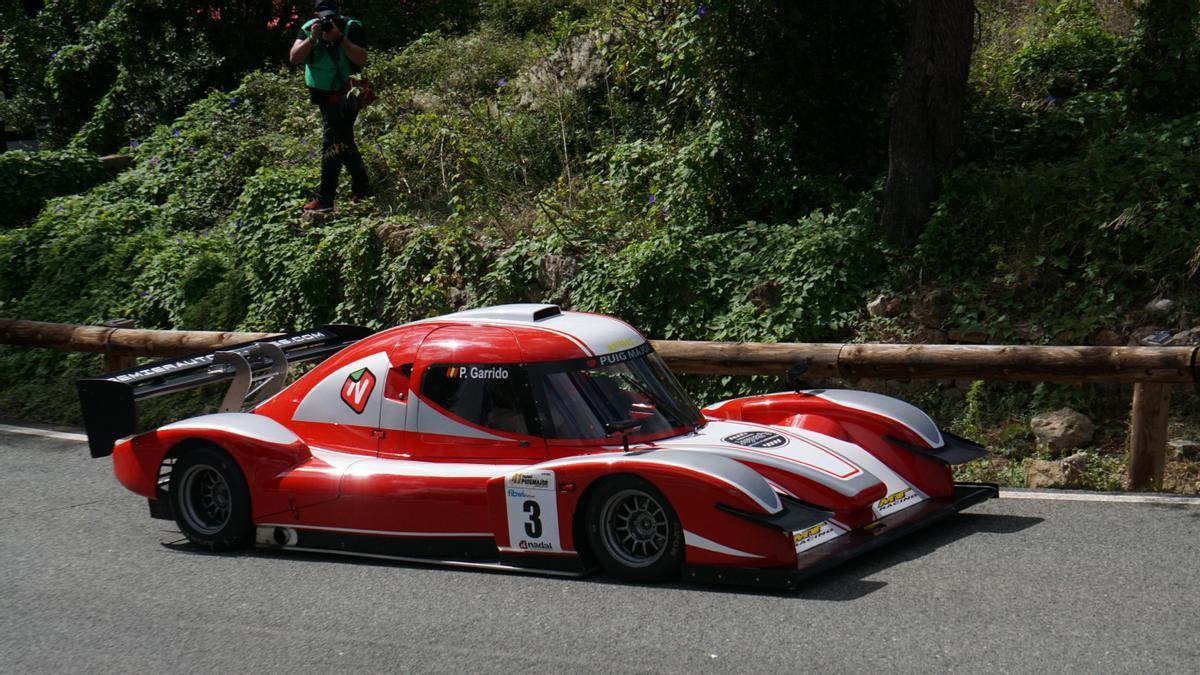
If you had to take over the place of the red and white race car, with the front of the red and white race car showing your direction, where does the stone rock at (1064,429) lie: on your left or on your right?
on your left

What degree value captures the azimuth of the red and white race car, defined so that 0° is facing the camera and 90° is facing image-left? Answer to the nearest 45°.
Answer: approximately 315°

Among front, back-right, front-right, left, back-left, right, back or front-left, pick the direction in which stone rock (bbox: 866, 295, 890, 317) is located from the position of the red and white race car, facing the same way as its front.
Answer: left

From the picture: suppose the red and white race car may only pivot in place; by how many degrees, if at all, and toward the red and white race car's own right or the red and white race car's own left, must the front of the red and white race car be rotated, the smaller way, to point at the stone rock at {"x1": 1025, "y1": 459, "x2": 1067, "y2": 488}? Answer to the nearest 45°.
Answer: approximately 45° to the red and white race car's own left

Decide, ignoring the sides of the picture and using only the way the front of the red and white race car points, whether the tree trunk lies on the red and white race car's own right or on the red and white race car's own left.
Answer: on the red and white race car's own left

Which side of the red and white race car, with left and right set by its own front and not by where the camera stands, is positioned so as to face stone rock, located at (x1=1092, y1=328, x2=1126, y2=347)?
left

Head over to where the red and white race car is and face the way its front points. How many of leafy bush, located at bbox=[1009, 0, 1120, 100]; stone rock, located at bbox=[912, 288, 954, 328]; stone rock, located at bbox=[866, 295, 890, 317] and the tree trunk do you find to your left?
4
